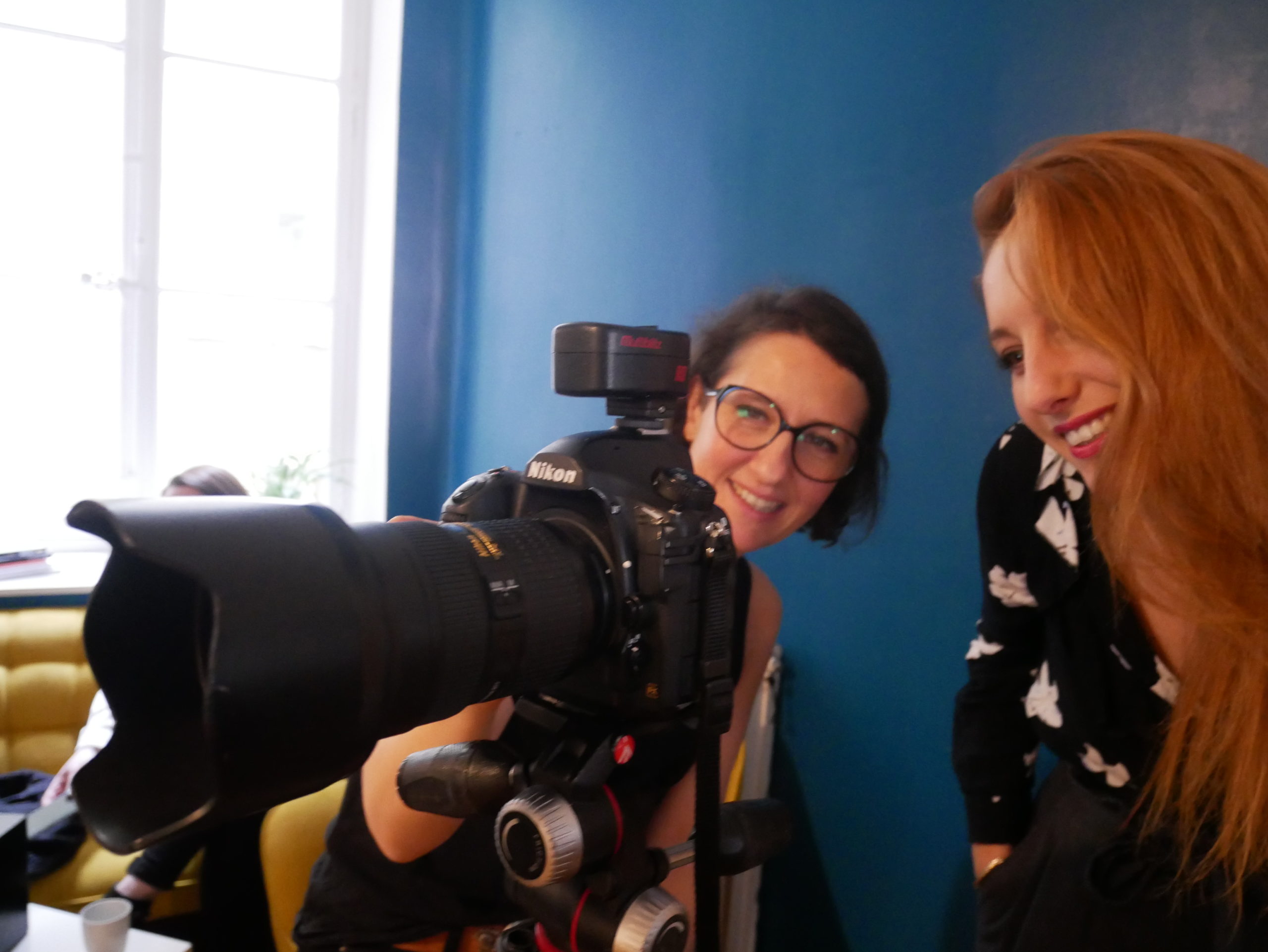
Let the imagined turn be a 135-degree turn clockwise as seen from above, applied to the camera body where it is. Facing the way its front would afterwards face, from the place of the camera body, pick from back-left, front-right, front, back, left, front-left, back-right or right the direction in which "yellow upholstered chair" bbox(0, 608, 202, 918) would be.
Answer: front-left

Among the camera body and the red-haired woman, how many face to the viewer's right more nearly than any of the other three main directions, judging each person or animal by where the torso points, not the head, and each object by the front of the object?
0

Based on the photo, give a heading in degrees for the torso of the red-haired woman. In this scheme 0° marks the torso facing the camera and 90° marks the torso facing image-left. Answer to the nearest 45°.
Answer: approximately 45°

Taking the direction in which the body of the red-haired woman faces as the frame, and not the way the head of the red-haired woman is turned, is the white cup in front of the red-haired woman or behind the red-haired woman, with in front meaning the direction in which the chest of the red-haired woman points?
in front

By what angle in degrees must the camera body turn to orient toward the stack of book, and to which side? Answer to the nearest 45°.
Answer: approximately 90° to its right

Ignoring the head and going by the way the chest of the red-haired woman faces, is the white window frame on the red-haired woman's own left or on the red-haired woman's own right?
on the red-haired woman's own right

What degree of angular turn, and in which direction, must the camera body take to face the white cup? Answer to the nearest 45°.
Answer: approximately 90° to its right

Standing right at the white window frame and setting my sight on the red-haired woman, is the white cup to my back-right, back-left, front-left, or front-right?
front-right

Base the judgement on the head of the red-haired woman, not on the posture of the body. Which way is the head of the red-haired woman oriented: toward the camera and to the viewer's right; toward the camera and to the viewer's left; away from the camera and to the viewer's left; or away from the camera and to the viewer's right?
toward the camera and to the viewer's left

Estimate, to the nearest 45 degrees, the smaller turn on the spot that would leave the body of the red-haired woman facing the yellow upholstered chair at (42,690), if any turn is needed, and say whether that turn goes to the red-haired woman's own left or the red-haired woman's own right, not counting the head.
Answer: approximately 45° to the red-haired woman's own right
